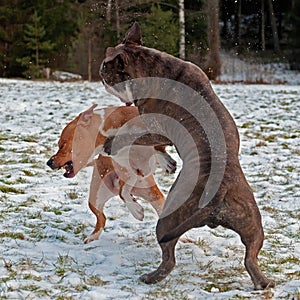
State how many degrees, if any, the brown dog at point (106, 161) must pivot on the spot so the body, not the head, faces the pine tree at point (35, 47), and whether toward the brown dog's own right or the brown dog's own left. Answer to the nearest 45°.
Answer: approximately 90° to the brown dog's own right

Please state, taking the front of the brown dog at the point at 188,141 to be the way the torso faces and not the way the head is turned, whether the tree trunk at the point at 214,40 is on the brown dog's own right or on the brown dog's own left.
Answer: on the brown dog's own right

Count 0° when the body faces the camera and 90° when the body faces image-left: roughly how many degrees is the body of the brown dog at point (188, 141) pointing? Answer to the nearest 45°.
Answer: approximately 135°

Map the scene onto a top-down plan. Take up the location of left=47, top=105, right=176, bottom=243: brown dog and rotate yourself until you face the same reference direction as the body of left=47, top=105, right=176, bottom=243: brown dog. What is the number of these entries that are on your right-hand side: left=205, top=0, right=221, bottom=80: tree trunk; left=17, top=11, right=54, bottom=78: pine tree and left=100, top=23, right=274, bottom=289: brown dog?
2

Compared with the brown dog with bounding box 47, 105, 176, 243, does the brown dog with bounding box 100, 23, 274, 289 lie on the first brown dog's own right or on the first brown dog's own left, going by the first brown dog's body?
on the first brown dog's own left

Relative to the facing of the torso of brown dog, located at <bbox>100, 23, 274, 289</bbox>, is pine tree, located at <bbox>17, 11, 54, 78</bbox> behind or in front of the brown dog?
in front

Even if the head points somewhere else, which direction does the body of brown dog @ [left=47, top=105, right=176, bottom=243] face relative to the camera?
to the viewer's left

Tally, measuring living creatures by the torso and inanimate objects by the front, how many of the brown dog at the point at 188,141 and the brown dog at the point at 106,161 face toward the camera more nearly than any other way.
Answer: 0

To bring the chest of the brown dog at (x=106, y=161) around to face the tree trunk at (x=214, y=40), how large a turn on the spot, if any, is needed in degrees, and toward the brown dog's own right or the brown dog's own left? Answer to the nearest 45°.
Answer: approximately 90° to the brown dog's own right

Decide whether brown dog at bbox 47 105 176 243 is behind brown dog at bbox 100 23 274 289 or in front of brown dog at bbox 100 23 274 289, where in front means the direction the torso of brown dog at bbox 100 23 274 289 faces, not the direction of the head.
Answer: in front
